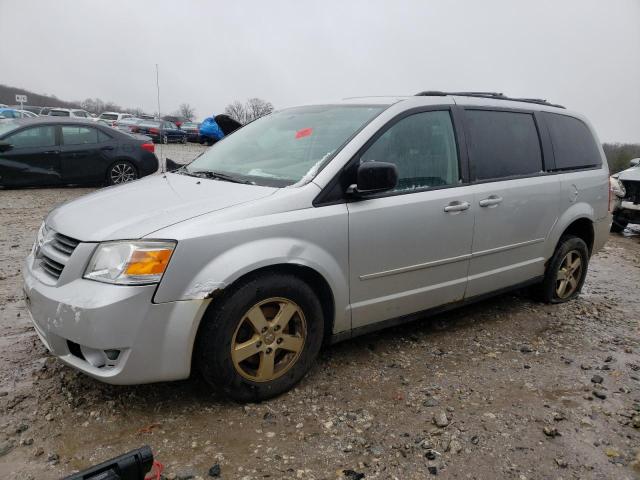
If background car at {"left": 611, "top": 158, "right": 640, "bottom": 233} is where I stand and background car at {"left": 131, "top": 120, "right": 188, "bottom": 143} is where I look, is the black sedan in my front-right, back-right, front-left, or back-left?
front-left

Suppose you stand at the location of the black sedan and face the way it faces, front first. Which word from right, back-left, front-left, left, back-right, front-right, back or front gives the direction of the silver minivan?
left

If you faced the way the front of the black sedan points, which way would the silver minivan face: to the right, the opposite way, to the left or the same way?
the same way

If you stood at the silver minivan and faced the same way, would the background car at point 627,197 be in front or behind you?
behind

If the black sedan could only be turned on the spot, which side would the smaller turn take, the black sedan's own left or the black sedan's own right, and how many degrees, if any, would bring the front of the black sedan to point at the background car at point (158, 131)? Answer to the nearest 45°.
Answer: approximately 90° to the black sedan's own right

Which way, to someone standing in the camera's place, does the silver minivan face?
facing the viewer and to the left of the viewer

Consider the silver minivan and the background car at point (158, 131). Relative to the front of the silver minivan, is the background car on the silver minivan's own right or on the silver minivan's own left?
on the silver minivan's own right

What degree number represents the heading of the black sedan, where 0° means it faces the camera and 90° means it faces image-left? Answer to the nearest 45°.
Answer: approximately 90°

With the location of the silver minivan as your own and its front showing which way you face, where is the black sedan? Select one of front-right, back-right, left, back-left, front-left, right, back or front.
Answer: right

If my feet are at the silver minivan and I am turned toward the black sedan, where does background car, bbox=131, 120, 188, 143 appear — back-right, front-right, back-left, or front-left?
front-right

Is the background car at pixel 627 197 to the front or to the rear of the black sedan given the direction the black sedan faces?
to the rear

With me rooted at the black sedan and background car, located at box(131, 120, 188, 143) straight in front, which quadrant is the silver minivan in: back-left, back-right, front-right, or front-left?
back-right
